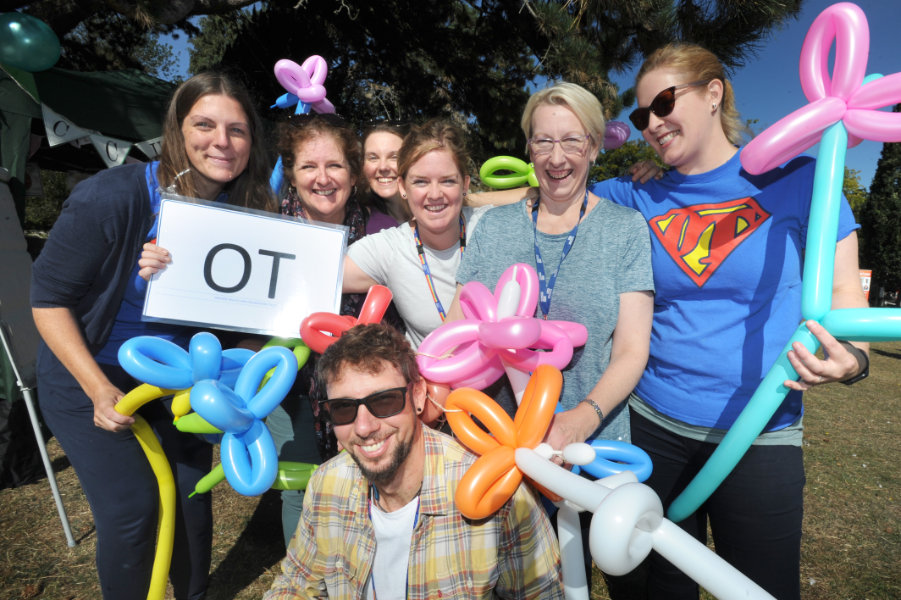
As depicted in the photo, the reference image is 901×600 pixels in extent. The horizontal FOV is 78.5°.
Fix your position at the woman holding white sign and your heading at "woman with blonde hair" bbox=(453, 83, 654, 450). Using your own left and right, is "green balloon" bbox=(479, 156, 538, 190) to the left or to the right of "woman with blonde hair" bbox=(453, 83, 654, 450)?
left

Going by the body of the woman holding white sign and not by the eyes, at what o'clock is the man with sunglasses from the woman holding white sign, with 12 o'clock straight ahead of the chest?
The man with sunglasses is roughly at 12 o'clock from the woman holding white sign.

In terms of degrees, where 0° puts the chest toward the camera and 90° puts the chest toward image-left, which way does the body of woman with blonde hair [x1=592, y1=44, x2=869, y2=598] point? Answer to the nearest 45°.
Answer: approximately 45°

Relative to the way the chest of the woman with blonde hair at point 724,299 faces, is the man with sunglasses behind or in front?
in front

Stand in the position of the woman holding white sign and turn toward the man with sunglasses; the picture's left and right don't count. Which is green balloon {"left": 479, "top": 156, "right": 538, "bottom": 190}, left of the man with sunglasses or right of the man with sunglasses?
left

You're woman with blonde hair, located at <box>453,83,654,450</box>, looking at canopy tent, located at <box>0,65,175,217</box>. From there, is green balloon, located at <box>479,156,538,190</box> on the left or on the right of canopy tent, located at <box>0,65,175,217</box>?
right

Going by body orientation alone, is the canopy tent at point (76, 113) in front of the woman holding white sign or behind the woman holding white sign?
behind

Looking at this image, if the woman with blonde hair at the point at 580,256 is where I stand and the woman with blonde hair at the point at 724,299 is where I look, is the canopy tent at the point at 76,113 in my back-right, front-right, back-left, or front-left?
back-left

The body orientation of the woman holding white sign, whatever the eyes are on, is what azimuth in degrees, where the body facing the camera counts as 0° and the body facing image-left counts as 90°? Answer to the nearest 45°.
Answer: approximately 315°
